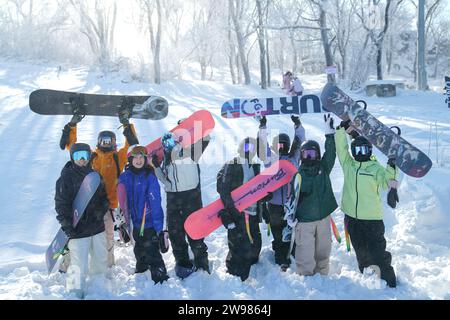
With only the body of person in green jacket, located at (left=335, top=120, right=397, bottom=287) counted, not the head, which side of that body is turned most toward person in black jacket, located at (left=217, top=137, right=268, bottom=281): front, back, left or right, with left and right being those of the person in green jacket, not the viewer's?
right

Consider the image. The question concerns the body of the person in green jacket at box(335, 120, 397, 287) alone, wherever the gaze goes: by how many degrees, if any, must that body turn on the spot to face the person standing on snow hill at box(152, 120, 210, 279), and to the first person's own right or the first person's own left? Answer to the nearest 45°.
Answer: approximately 90° to the first person's own right

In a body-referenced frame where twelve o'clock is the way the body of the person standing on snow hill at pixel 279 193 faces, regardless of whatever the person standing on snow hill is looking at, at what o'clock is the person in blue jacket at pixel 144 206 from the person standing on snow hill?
The person in blue jacket is roughly at 2 o'clock from the person standing on snow hill.
